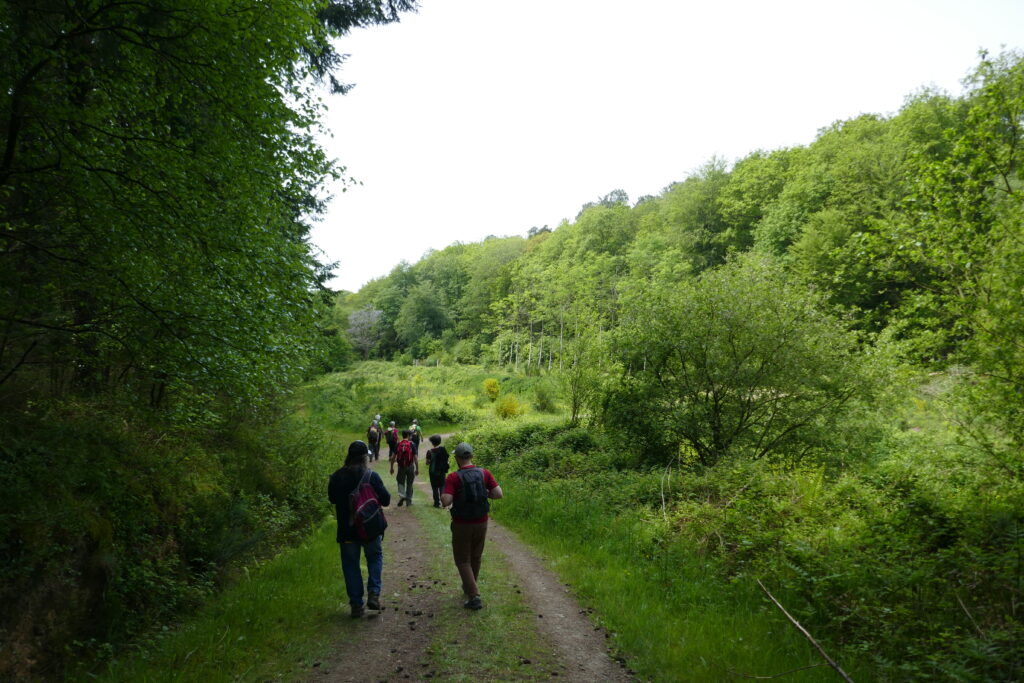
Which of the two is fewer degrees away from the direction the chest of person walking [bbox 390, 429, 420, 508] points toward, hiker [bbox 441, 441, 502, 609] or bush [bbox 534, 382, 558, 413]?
the bush

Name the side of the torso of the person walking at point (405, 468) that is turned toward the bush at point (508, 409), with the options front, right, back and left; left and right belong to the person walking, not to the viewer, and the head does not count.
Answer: front

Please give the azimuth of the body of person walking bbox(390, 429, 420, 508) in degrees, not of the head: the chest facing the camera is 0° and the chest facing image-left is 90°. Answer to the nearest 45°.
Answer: approximately 180°

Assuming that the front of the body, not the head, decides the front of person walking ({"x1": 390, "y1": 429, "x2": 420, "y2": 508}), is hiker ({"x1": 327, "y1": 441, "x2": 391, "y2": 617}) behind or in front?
behind

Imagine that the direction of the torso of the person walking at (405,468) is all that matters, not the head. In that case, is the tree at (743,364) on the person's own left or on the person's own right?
on the person's own right

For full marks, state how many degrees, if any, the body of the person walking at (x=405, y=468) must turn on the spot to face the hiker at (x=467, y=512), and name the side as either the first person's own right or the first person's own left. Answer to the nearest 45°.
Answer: approximately 180°

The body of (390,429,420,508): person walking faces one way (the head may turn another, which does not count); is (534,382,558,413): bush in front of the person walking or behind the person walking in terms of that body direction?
in front
